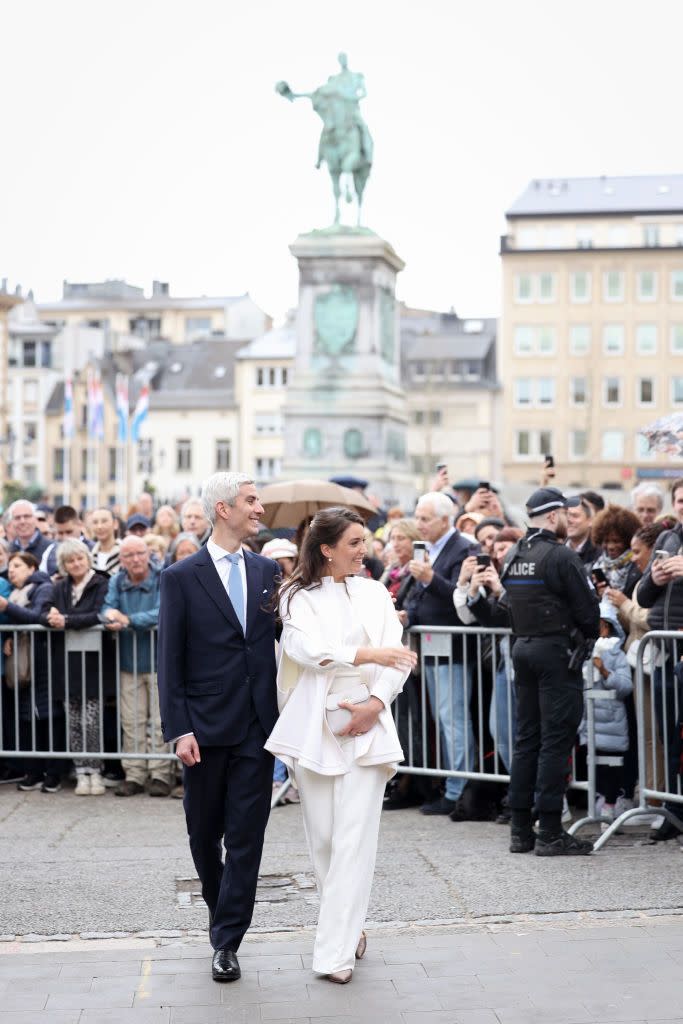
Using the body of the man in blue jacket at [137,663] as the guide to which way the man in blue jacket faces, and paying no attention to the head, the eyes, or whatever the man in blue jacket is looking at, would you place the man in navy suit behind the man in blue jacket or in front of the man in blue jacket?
in front

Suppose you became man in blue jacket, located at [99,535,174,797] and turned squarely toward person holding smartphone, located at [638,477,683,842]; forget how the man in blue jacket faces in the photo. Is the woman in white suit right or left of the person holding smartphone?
right

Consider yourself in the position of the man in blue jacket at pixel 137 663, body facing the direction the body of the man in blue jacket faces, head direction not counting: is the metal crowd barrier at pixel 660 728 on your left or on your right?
on your left

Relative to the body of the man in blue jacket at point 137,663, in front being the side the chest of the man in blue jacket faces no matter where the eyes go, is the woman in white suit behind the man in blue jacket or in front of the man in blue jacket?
in front

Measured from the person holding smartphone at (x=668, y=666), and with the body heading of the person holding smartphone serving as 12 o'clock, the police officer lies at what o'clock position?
The police officer is roughly at 12 o'clock from the person holding smartphone.

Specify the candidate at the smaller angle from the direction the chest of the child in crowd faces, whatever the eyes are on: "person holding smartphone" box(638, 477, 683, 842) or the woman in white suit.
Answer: the woman in white suit

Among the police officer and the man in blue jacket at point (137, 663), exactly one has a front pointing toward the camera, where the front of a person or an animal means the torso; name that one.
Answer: the man in blue jacket

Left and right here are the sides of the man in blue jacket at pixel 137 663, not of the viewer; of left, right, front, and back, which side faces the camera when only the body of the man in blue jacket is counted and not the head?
front
